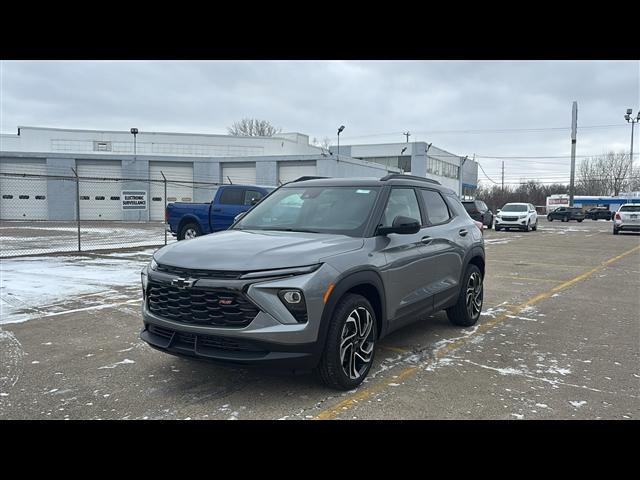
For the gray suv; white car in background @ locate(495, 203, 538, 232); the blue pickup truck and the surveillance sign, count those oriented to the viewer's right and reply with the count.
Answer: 1

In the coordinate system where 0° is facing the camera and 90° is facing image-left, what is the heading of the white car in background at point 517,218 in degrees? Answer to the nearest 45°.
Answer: approximately 45°

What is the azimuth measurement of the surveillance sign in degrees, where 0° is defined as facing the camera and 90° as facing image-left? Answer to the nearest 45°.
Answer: approximately 0°

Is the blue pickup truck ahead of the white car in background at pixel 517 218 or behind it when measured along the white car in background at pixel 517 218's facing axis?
ahead

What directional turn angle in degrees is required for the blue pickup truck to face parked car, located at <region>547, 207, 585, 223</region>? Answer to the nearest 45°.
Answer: approximately 45° to its left

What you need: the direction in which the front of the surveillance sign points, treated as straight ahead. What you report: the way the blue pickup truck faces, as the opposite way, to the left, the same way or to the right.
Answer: to the left

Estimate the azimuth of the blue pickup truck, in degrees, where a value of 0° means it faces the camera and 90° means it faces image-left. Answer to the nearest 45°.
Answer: approximately 270°

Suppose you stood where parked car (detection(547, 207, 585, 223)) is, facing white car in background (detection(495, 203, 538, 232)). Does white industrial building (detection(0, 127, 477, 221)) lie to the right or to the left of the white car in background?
right

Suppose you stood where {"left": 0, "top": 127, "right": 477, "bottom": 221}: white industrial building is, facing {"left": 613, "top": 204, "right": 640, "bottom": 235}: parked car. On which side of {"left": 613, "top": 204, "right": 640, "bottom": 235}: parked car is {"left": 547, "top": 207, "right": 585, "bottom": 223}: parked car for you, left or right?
left

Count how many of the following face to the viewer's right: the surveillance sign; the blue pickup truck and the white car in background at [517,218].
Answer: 1

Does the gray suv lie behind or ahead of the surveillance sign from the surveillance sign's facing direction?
ahead

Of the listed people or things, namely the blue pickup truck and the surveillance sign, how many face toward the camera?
1

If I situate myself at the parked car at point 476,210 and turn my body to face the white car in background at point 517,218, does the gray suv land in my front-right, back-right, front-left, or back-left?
back-right

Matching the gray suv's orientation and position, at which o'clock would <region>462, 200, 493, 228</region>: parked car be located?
The parked car is roughly at 5 o'clock from the gray suv.

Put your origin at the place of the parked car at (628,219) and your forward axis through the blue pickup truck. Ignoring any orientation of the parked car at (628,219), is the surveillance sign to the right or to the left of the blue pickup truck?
right
